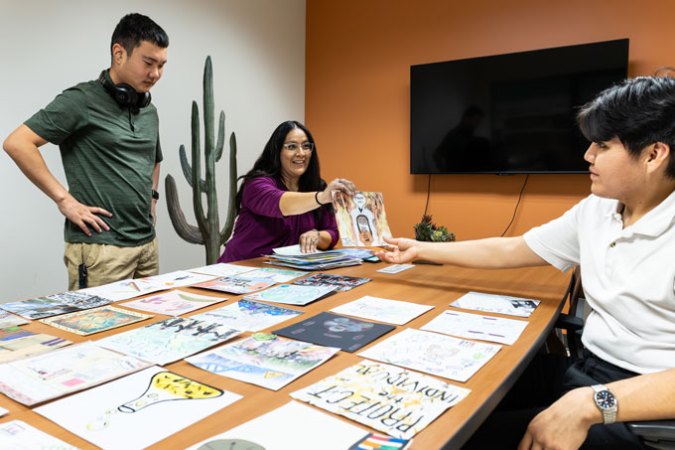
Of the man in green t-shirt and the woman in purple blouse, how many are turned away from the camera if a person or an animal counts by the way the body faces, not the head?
0

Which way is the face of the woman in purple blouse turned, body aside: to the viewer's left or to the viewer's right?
to the viewer's right

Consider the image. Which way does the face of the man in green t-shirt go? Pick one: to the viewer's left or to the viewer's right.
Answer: to the viewer's right

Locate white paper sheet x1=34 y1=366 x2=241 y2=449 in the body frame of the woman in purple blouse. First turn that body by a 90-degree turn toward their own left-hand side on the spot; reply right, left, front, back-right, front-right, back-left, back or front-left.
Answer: back-right

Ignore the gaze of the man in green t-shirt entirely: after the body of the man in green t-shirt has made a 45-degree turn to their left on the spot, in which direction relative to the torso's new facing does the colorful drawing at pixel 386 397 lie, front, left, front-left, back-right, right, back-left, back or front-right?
right

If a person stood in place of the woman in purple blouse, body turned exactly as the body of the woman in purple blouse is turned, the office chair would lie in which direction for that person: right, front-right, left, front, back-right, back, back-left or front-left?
front

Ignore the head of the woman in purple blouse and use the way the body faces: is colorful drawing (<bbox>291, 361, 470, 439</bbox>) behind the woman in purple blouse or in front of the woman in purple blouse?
in front

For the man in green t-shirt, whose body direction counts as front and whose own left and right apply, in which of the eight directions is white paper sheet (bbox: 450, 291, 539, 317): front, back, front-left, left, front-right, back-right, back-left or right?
front

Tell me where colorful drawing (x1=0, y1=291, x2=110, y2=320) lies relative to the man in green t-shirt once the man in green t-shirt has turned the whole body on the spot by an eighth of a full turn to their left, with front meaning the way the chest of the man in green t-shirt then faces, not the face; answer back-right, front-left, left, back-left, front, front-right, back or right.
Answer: right

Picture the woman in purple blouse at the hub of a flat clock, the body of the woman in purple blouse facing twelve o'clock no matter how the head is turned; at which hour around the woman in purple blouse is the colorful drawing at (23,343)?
The colorful drawing is roughly at 2 o'clock from the woman in purple blouse.

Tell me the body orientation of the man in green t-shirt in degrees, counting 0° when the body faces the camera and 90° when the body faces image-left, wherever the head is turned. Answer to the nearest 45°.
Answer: approximately 315°

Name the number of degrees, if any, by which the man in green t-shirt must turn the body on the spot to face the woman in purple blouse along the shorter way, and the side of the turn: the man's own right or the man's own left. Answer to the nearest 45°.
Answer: approximately 45° to the man's own left

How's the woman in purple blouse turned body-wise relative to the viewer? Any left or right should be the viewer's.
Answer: facing the viewer and to the right of the viewer

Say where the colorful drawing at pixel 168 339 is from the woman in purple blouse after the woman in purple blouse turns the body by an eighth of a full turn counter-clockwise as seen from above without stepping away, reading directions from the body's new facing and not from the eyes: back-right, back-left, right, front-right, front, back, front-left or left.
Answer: right

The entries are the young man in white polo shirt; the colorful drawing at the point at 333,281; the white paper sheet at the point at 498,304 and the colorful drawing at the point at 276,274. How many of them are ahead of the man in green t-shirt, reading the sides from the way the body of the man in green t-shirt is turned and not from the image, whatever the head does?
4

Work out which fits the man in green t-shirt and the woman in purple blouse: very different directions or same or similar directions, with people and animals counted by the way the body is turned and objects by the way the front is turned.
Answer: same or similar directions

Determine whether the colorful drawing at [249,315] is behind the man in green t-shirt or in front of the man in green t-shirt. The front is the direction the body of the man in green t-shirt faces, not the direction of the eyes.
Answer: in front
